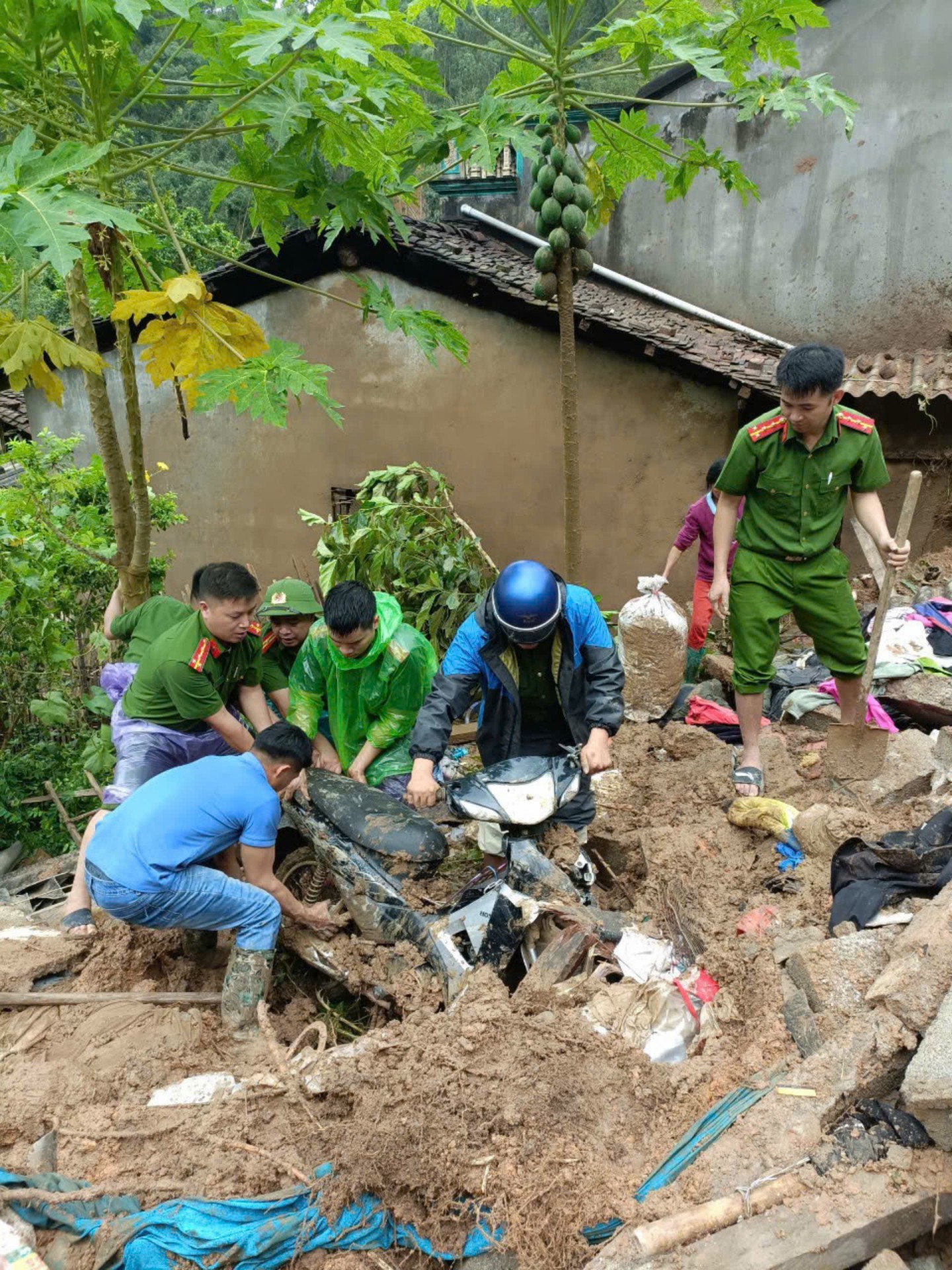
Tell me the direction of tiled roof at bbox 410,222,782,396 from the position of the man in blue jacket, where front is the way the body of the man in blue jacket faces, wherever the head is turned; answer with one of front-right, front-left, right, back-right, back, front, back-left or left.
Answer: back

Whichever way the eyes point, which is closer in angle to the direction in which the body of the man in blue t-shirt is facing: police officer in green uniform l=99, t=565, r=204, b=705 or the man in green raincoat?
the man in green raincoat

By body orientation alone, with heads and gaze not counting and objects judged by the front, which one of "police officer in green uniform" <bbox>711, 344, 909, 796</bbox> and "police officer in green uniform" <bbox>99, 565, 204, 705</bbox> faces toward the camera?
"police officer in green uniform" <bbox>711, 344, 909, 796</bbox>

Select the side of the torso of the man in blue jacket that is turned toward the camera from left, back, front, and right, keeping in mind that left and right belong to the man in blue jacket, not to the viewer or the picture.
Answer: front

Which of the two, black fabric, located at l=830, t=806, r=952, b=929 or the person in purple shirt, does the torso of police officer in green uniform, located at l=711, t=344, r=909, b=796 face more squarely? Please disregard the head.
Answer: the black fabric

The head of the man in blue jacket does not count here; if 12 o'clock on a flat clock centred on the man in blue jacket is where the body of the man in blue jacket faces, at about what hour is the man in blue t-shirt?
The man in blue t-shirt is roughly at 2 o'clock from the man in blue jacket.

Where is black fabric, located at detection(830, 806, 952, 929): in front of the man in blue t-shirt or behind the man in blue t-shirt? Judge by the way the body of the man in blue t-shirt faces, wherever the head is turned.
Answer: in front

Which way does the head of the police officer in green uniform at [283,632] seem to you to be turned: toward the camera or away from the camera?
toward the camera

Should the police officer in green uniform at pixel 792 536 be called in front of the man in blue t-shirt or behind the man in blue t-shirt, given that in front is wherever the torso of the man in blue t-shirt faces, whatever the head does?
in front

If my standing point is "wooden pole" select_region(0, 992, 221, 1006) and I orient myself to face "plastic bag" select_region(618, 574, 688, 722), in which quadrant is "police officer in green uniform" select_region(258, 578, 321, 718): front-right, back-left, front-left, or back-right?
front-left

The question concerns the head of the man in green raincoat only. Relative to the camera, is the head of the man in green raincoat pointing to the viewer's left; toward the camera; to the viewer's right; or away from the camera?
toward the camera

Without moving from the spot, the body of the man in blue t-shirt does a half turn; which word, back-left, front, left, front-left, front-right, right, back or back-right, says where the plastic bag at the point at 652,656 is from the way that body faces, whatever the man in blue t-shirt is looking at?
back-right

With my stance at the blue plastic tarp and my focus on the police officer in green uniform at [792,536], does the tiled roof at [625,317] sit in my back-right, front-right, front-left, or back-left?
front-left
